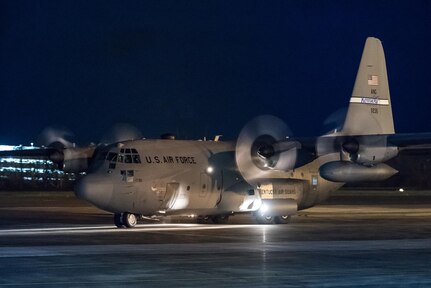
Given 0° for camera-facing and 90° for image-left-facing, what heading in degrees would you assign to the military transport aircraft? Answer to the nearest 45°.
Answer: approximately 45°
